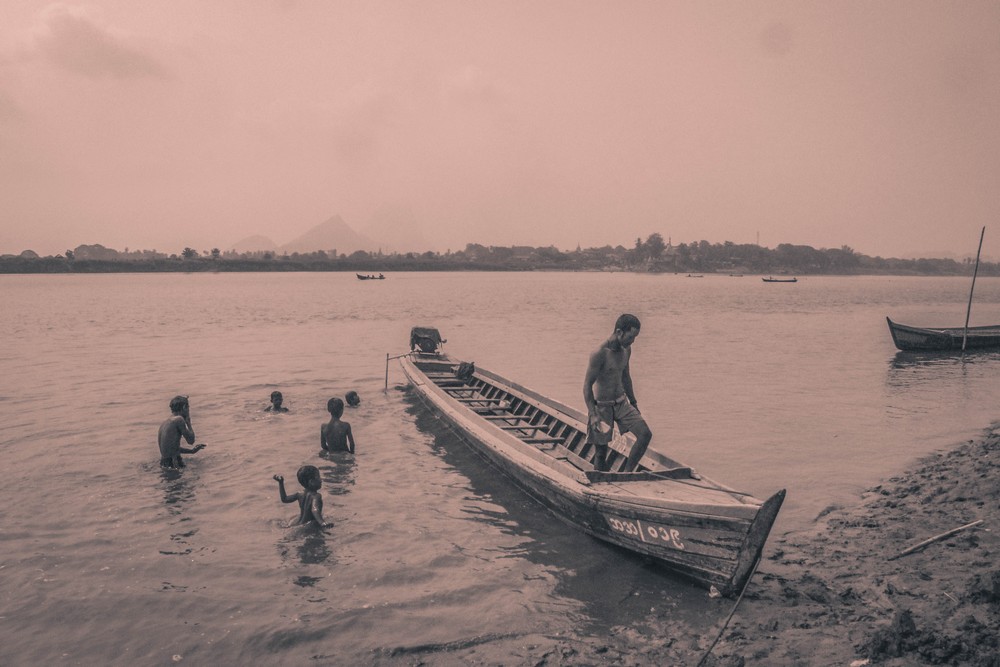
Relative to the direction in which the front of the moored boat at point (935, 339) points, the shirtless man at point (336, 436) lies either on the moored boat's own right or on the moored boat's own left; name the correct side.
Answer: on the moored boat's own left

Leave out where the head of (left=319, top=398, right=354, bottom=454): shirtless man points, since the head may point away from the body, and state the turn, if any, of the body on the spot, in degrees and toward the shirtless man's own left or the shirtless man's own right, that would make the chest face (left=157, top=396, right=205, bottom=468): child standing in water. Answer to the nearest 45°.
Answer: approximately 90° to the shirtless man's own left

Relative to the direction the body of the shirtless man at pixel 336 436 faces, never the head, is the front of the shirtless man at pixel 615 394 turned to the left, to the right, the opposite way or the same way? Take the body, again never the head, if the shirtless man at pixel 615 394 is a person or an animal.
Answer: the opposite way

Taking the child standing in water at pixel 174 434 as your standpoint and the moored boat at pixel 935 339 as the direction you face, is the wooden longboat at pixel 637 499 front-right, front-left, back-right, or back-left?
front-right

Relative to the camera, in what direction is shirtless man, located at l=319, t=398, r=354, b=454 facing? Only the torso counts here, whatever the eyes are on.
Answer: away from the camera

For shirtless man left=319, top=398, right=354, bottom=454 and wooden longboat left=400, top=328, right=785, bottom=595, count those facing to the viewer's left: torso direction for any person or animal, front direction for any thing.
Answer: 0

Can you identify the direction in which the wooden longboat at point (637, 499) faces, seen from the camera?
facing the viewer and to the right of the viewer

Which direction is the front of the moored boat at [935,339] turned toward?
to the viewer's left

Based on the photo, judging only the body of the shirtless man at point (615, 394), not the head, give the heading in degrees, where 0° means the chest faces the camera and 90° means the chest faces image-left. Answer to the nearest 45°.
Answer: approximately 315°
